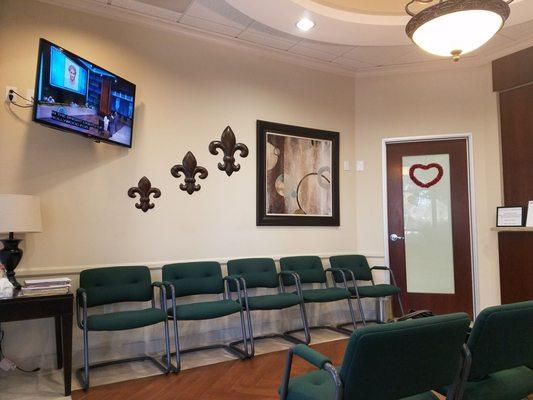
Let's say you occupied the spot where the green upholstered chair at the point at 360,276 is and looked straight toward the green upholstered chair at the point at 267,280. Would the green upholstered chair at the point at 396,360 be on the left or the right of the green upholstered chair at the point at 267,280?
left

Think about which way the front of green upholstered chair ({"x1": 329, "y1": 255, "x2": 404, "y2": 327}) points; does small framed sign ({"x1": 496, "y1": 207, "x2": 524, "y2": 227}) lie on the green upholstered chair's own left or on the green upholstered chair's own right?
on the green upholstered chair's own left

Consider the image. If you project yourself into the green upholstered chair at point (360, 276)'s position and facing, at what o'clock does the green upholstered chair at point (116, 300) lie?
the green upholstered chair at point (116, 300) is roughly at 3 o'clock from the green upholstered chair at point (360, 276).

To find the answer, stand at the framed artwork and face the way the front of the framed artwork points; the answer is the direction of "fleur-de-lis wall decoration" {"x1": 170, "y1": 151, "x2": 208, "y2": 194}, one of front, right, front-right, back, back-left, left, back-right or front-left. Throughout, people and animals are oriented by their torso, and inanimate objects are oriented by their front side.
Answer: right

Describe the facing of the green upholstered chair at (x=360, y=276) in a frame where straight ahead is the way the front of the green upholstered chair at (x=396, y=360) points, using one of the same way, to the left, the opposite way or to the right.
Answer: the opposite way

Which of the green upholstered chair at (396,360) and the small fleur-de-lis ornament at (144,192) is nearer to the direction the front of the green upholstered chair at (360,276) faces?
the green upholstered chair

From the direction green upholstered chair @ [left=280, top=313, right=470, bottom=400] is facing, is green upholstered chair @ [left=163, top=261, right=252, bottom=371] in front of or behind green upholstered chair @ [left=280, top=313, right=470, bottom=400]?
in front

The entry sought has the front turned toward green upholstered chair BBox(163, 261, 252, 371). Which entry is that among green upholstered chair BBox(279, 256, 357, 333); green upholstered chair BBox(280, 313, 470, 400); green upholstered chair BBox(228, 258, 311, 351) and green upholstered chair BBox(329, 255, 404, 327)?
green upholstered chair BBox(280, 313, 470, 400)

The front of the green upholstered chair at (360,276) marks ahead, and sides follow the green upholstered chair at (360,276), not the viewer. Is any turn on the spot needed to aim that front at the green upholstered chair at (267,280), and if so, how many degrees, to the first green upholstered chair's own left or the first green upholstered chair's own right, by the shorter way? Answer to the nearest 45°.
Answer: approximately 90° to the first green upholstered chair's own right

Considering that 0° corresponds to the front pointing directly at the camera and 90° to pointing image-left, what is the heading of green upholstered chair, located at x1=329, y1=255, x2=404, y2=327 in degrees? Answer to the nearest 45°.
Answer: approximately 315°

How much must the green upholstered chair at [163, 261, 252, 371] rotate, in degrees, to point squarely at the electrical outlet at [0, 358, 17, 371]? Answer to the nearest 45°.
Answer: approximately 135° to its right
